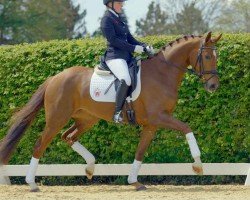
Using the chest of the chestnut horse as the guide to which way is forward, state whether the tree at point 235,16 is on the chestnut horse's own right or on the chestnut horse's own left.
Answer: on the chestnut horse's own left

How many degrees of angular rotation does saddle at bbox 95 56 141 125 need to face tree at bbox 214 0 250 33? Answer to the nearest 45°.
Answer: approximately 90° to its left

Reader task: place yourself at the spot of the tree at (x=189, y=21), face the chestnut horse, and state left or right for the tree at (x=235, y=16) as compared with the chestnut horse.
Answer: left

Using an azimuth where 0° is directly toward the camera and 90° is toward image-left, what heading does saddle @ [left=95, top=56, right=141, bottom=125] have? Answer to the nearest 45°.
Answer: approximately 270°

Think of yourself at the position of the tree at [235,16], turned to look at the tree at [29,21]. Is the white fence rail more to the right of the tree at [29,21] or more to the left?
left

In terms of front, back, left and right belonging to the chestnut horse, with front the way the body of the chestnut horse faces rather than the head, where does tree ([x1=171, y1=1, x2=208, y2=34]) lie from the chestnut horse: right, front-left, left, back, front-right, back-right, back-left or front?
left

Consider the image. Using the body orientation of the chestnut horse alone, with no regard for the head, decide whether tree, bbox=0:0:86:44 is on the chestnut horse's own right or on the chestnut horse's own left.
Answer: on the chestnut horse's own left

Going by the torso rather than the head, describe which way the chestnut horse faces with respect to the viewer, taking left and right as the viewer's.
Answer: facing to the right of the viewer
